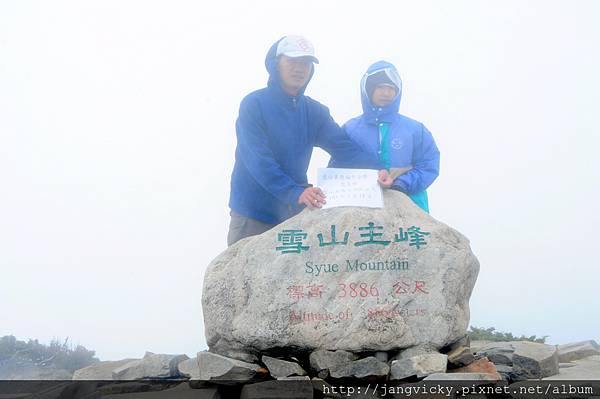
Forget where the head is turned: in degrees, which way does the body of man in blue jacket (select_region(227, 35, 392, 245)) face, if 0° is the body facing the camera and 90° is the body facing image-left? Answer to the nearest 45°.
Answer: approximately 315°

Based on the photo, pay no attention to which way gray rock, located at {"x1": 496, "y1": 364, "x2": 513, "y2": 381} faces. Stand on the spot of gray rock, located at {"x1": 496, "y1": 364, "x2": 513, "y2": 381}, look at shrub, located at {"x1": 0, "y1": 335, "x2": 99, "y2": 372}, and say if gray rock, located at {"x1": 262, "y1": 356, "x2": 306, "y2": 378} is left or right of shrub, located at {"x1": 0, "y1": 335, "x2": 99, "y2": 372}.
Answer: left

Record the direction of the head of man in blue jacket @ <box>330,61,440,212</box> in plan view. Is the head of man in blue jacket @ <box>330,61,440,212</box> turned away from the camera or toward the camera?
toward the camera

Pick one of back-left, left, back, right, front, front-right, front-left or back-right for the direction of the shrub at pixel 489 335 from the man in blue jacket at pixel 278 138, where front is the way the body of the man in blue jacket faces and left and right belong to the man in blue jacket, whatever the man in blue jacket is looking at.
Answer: left

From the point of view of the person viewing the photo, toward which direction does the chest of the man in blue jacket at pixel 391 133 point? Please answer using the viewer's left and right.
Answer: facing the viewer

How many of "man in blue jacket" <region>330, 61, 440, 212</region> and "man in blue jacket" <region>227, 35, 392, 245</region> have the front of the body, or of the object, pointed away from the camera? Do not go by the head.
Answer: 0
